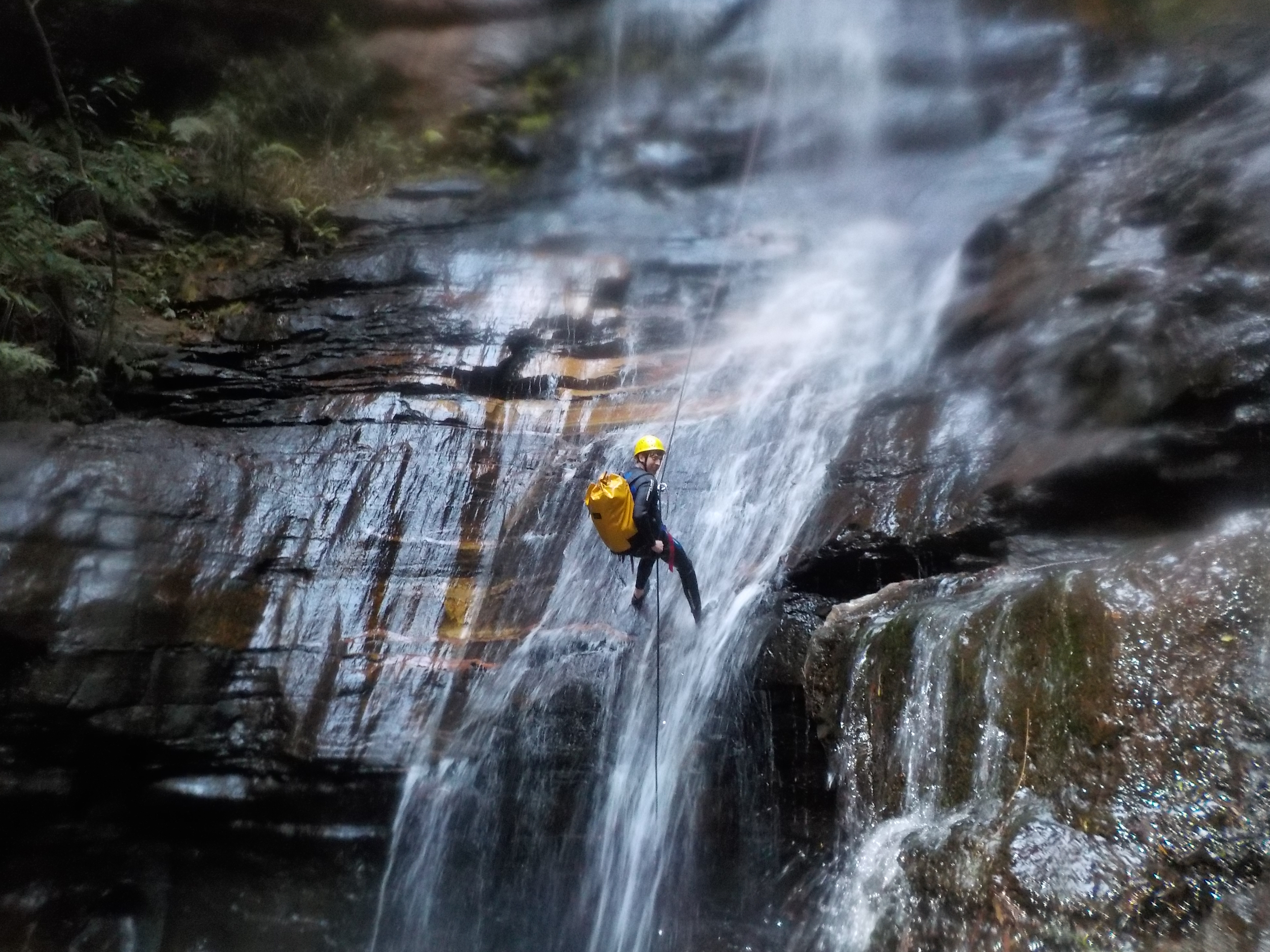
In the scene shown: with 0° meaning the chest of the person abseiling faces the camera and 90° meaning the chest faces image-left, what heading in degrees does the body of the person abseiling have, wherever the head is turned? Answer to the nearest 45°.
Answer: approximately 270°
